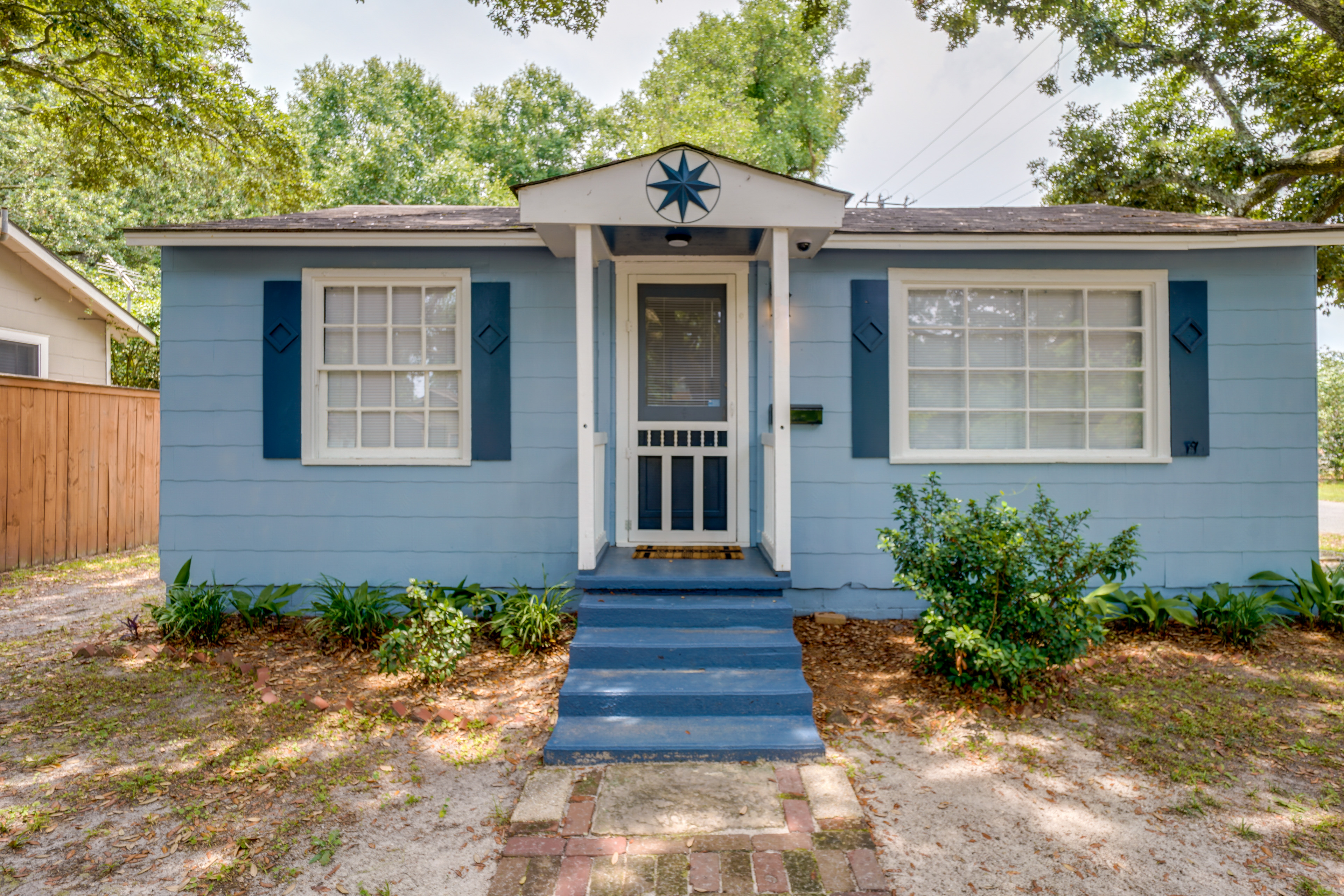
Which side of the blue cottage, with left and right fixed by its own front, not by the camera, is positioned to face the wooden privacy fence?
right

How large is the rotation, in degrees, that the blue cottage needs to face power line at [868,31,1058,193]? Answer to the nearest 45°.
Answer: approximately 135° to its left

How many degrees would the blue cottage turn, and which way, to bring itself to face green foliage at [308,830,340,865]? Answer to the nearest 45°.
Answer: approximately 45° to its right

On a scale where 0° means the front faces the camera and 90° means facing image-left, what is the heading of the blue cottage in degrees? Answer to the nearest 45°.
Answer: approximately 0°

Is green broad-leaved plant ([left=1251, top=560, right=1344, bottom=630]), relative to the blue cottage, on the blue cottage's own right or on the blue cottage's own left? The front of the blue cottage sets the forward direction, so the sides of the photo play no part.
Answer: on the blue cottage's own left

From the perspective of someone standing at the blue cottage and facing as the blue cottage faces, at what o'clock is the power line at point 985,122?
The power line is roughly at 7 o'clock from the blue cottage.

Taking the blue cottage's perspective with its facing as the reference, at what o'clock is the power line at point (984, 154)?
The power line is roughly at 7 o'clock from the blue cottage.

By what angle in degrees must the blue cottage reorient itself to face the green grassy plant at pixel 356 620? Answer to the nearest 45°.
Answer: approximately 90° to its right

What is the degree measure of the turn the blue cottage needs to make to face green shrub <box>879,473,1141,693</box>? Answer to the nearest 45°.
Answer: approximately 45° to its left

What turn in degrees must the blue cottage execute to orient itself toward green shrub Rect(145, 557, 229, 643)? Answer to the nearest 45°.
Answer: approximately 90° to its right
